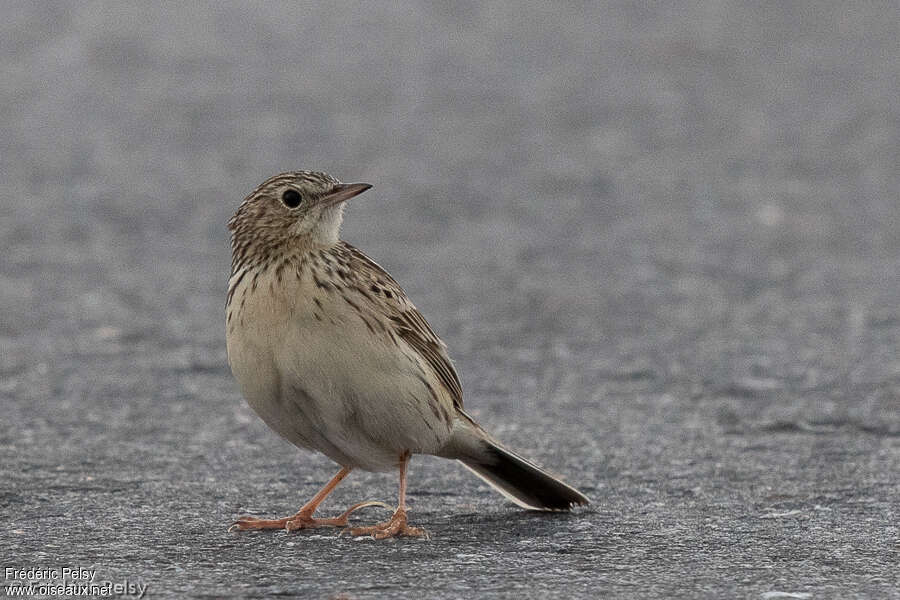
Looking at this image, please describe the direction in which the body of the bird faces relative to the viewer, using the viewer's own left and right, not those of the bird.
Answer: facing the viewer and to the left of the viewer
